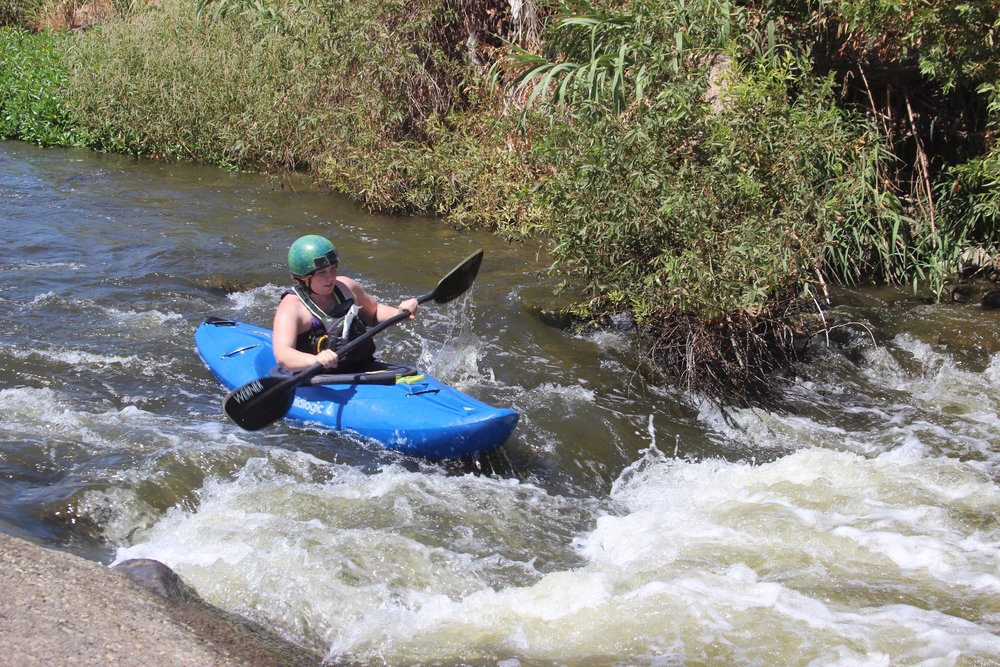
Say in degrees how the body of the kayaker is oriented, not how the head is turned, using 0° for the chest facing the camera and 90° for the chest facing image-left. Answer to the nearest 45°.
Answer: approximately 315°

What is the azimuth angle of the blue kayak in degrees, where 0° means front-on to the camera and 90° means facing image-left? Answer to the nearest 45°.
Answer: approximately 315°

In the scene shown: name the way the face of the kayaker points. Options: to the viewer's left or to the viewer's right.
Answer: to the viewer's right
